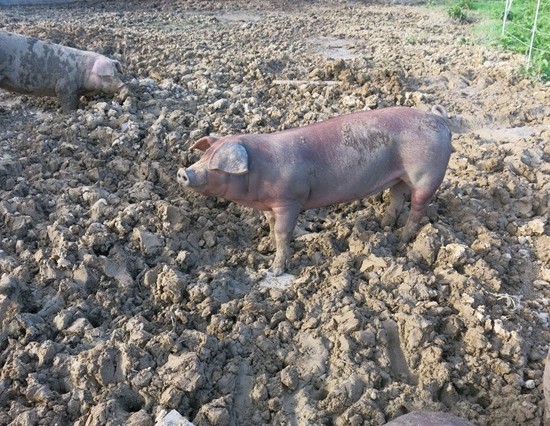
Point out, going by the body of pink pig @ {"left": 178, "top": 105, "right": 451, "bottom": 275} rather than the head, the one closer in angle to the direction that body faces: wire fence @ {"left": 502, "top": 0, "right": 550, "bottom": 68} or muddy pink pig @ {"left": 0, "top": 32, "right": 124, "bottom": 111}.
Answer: the muddy pink pig

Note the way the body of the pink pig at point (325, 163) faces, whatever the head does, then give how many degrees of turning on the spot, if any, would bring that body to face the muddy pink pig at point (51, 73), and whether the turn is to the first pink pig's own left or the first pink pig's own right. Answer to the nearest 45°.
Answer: approximately 90° to the first pink pig's own right

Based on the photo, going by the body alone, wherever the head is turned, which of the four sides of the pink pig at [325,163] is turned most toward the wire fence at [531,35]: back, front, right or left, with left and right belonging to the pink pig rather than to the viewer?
back

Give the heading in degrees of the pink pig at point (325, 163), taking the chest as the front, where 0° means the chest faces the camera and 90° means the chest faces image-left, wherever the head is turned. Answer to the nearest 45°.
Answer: approximately 45°
